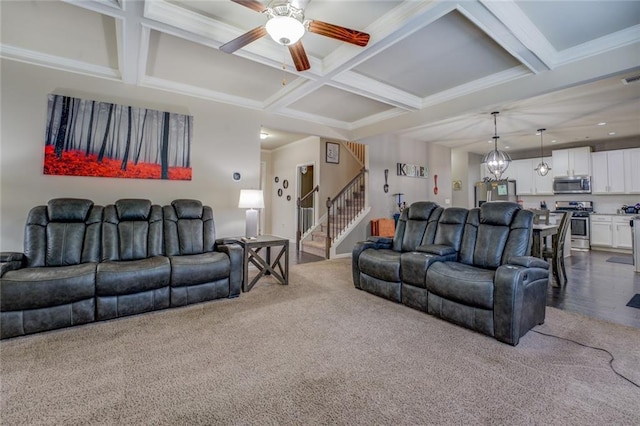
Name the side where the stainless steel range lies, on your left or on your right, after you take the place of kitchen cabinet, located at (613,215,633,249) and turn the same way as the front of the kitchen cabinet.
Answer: on your right

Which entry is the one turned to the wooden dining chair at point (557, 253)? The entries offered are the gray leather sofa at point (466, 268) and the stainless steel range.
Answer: the stainless steel range

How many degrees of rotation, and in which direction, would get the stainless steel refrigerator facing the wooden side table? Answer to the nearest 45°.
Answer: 0° — it already faces it

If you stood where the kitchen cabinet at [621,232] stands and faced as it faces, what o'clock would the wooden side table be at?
The wooden side table is roughly at 1 o'clock from the kitchen cabinet.

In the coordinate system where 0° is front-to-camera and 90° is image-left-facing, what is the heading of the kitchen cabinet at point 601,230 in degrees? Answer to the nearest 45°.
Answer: approximately 0°
